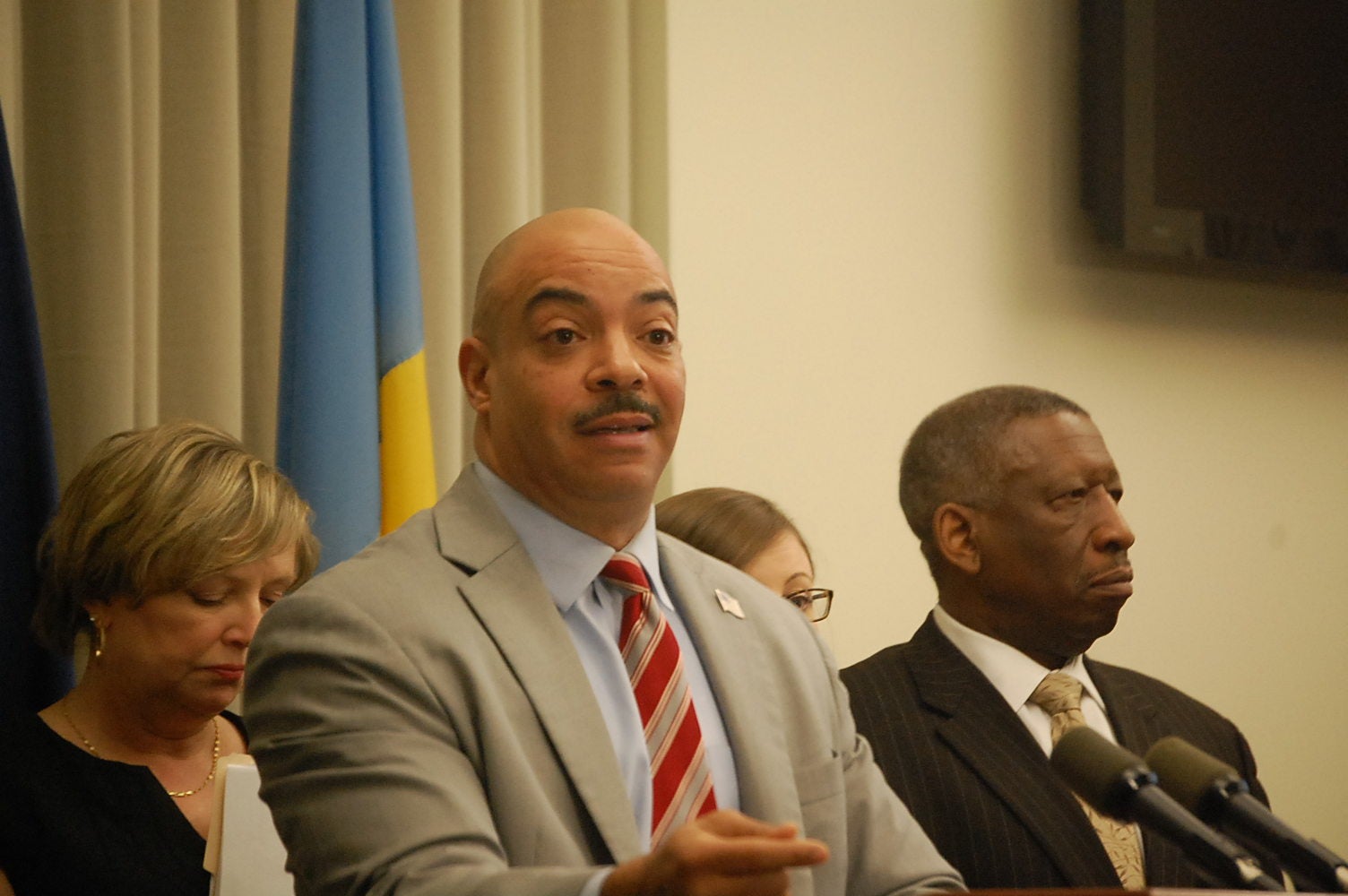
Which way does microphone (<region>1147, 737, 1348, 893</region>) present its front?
to the viewer's left

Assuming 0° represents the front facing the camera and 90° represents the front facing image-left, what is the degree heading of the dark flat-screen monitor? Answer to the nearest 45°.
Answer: approximately 45°

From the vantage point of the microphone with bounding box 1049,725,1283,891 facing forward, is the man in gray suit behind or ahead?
ahead

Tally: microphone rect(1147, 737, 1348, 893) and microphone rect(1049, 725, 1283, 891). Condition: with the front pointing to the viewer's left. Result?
2

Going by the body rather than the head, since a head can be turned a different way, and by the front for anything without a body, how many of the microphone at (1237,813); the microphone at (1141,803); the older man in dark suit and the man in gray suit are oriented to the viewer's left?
2

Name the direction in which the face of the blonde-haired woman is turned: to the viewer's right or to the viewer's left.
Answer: to the viewer's right

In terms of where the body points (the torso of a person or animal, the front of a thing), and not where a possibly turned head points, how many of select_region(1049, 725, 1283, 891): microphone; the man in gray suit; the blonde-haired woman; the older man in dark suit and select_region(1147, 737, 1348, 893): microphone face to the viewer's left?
2

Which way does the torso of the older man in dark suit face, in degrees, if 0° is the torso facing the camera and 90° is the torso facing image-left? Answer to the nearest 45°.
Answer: approximately 315°

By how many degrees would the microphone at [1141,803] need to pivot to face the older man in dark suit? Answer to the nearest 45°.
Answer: approximately 90° to its right
